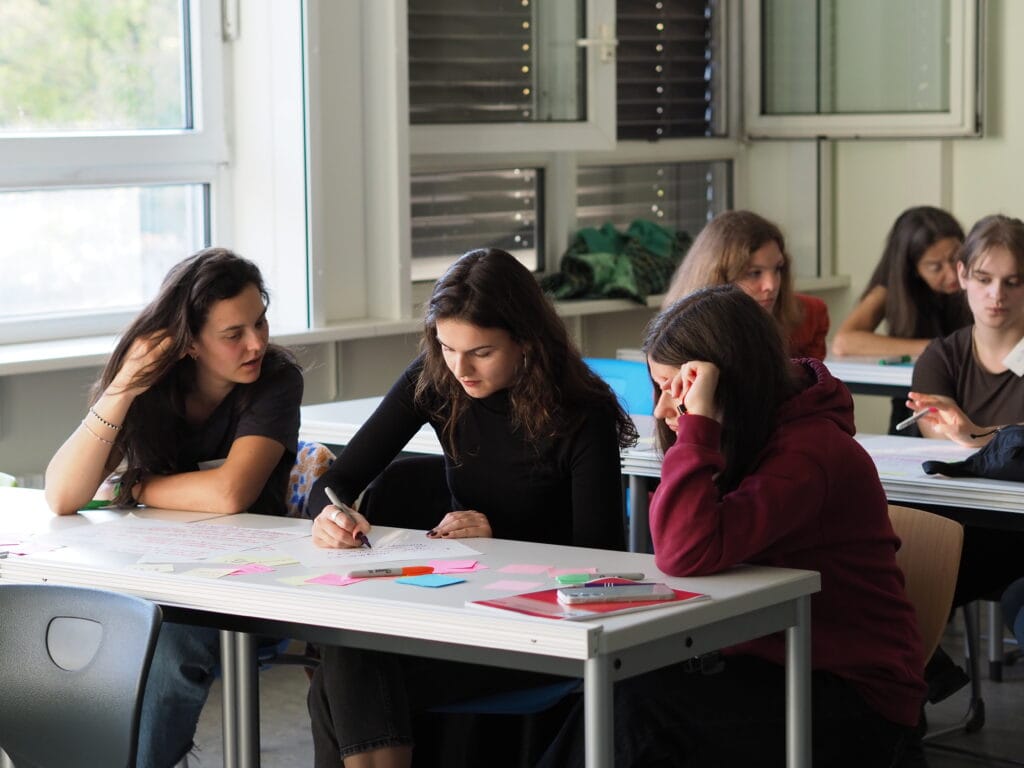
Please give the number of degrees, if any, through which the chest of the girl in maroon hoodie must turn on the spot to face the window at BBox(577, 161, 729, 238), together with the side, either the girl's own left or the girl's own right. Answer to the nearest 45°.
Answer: approximately 90° to the girl's own right

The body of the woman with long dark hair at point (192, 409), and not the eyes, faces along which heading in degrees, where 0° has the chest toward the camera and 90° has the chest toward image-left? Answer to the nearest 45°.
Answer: approximately 0°

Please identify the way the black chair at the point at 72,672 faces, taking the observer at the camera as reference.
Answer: facing away from the viewer

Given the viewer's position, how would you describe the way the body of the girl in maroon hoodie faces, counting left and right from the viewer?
facing to the left of the viewer

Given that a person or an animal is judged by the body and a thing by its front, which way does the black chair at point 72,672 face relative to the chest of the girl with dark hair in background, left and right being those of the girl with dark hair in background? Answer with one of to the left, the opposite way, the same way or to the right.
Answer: the opposite way

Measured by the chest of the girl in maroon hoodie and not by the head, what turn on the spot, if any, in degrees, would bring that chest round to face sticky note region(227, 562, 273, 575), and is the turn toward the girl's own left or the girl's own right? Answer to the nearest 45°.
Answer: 0° — they already face it

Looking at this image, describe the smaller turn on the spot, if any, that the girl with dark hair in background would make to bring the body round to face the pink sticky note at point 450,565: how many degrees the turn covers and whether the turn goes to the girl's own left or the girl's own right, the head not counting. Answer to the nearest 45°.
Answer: approximately 45° to the girl's own right

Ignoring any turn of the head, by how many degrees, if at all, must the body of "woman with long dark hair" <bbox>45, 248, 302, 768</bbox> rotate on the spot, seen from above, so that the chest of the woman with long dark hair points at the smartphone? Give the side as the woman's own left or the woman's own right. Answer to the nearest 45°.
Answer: approximately 45° to the woman's own left

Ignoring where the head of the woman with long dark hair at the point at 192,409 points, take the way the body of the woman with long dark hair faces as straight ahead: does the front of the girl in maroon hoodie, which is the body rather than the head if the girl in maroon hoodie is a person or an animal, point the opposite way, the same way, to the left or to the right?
to the right
